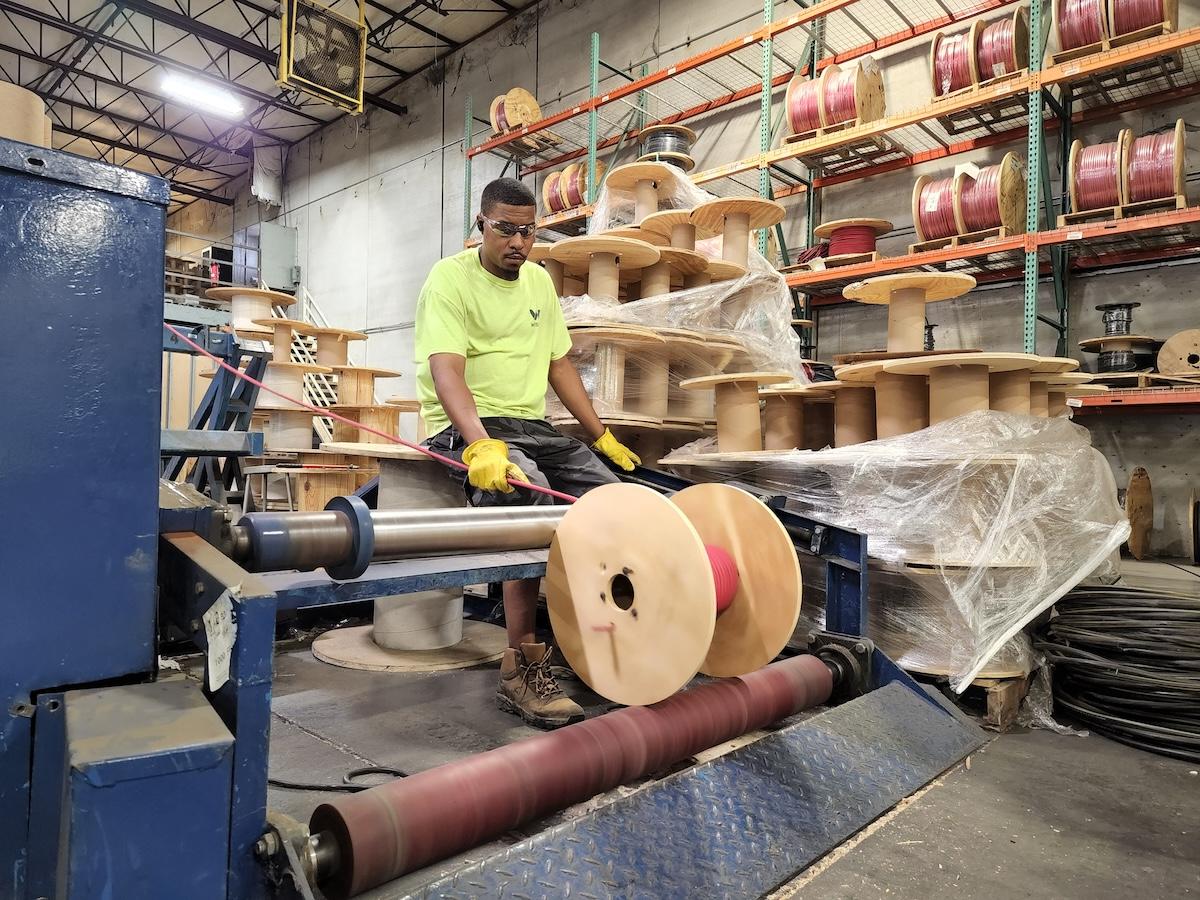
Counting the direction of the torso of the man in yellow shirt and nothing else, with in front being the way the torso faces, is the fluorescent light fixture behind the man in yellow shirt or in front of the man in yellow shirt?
behind

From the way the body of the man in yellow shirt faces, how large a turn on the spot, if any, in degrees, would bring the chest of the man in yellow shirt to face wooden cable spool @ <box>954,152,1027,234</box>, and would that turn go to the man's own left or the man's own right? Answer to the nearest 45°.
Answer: approximately 90° to the man's own left

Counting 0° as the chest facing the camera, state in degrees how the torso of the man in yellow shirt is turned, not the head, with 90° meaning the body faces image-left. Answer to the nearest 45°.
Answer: approximately 315°

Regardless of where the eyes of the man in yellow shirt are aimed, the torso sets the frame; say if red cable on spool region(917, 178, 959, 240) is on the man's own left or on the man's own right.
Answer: on the man's own left

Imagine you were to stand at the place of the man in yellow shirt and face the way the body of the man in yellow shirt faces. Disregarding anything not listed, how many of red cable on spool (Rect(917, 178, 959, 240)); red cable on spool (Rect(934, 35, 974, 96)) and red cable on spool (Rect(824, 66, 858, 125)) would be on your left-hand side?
3

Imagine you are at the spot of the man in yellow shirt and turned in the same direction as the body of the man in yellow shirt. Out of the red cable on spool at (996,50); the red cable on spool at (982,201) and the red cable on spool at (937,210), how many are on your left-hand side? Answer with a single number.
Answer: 3

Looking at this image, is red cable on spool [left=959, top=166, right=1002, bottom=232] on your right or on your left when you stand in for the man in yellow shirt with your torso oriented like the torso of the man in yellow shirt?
on your left

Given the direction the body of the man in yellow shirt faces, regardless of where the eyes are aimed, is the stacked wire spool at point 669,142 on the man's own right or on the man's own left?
on the man's own left

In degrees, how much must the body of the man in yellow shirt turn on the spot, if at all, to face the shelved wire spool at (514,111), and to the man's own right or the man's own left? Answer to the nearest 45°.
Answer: approximately 135° to the man's own left

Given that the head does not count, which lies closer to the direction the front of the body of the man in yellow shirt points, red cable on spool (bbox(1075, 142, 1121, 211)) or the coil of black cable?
the coil of black cable

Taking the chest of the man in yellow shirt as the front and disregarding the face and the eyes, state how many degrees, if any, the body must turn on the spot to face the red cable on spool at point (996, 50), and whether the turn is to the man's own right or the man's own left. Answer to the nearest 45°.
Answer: approximately 90° to the man's own left
